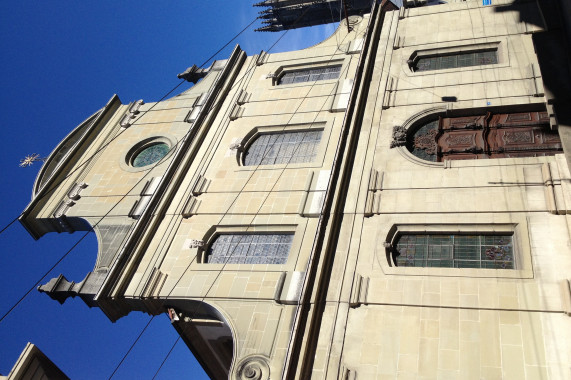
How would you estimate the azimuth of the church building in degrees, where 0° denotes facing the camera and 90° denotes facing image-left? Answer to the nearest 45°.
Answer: approximately 0°
